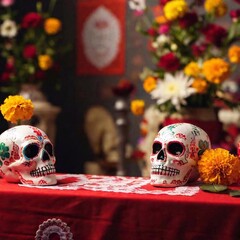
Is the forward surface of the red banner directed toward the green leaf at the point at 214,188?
yes

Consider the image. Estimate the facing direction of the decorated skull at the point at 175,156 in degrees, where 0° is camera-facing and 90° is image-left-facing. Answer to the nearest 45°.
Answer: approximately 45°

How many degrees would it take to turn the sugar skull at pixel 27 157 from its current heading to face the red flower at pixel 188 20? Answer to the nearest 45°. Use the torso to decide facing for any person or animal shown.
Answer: approximately 90° to its left

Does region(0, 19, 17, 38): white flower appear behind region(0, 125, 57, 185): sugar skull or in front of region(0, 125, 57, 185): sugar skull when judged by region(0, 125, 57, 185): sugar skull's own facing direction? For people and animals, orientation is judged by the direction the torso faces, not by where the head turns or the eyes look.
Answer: behind

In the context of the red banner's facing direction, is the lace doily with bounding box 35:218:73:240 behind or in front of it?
in front

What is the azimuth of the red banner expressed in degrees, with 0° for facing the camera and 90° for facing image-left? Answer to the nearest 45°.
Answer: approximately 0°

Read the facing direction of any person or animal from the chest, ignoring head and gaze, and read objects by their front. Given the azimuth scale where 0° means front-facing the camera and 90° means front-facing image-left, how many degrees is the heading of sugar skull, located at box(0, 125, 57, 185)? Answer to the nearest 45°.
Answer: approximately 315°

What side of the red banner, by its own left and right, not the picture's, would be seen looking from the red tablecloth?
front

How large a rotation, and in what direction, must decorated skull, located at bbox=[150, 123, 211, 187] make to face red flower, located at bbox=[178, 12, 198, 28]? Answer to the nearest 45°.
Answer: approximately 135° to its right
